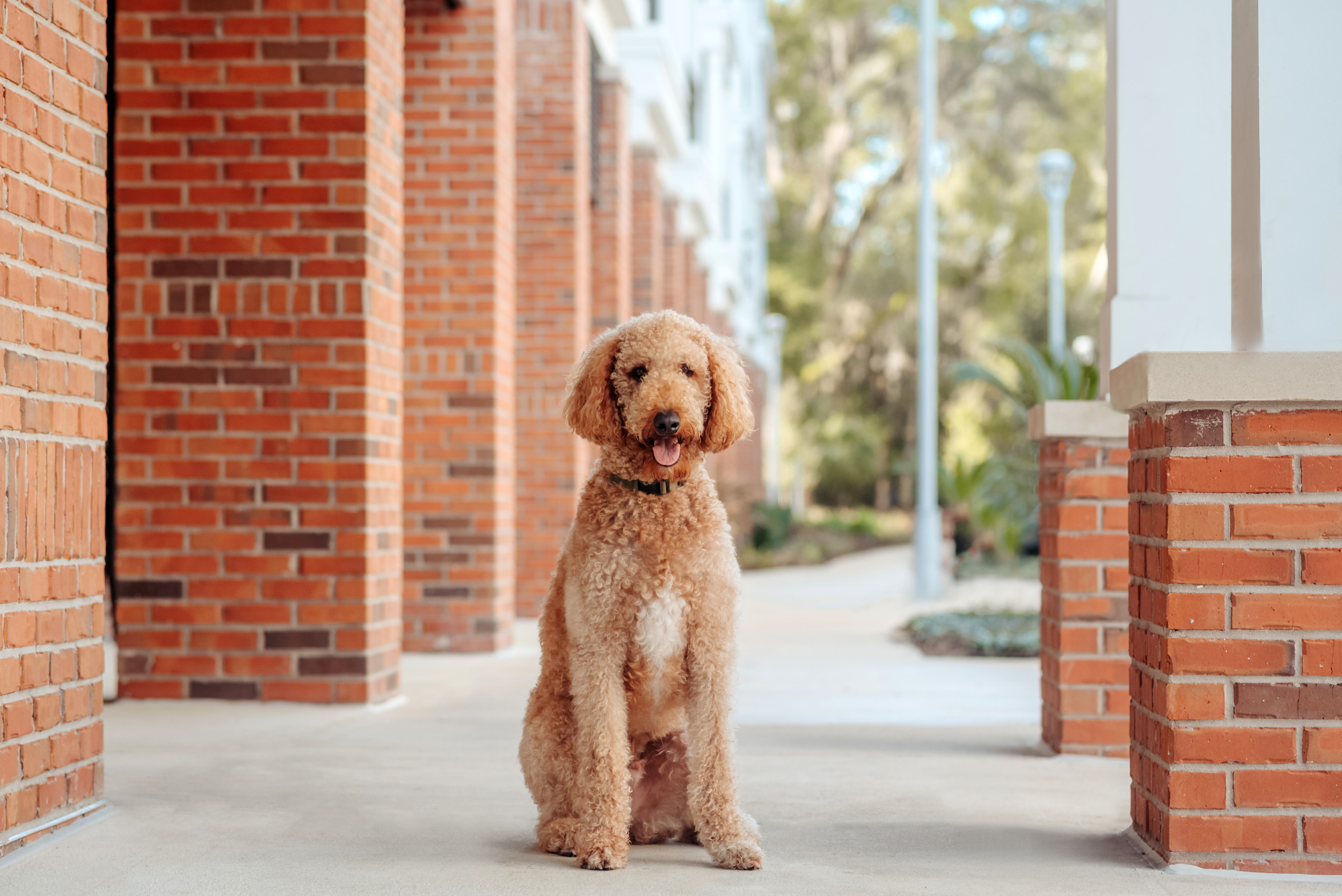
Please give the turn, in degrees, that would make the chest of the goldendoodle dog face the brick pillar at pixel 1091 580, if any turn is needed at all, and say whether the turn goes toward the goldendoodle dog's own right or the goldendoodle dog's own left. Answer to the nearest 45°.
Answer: approximately 135° to the goldendoodle dog's own left

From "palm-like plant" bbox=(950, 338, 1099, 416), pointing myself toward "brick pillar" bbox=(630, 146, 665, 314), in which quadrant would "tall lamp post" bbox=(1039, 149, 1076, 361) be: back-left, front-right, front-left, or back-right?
front-right

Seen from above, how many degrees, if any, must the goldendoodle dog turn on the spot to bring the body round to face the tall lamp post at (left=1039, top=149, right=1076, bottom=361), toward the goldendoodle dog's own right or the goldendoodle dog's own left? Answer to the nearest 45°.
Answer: approximately 180°

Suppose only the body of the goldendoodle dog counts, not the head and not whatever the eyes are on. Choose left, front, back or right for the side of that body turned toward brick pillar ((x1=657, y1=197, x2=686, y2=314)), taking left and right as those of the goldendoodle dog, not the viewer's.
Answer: back

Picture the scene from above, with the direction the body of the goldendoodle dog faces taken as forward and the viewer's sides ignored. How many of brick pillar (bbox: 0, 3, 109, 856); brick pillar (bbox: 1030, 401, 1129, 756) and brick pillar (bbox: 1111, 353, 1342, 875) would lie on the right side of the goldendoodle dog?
1

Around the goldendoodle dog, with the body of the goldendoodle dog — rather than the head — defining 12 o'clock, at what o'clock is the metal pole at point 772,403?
The metal pole is roughly at 6 o'clock from the goldendoodle dog.

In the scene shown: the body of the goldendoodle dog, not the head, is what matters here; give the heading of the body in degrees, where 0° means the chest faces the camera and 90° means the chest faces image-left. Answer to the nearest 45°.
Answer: approximately 0°

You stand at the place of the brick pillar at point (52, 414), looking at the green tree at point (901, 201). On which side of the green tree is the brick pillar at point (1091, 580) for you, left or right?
right

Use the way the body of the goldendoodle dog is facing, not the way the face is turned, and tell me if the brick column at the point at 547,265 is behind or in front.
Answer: behind

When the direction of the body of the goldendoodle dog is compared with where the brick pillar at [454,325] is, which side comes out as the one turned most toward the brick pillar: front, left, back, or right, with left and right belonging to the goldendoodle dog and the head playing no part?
back

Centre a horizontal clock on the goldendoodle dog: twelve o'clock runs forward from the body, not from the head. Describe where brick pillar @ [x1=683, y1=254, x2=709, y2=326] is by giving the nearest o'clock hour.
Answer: The brick pillar is roughly at 6 o'clock from the goldendoodle dog.

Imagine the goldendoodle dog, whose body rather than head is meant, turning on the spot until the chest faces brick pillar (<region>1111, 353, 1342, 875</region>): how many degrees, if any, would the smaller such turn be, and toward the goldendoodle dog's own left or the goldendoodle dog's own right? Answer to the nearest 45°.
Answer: approximately 90° to the goldendoodle dog's own left

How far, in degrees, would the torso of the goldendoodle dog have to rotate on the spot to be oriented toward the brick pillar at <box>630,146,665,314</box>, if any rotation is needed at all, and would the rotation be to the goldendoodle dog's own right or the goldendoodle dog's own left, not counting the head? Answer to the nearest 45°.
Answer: approximately 180°
